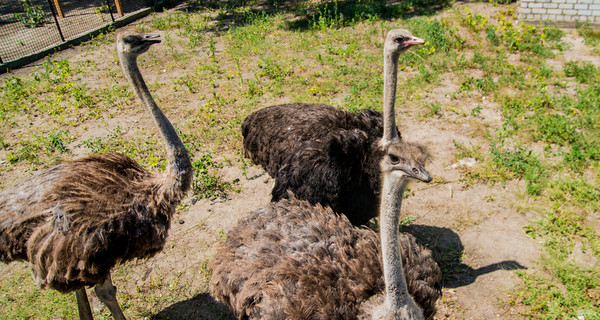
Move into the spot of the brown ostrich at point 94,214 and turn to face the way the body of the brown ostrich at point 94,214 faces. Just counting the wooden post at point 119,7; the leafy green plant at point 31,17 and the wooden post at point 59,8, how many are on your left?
3

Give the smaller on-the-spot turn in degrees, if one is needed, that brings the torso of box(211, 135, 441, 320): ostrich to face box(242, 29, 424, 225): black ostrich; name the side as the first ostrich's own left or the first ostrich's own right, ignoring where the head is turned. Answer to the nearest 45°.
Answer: approximately 135° to the first ostrich's own left

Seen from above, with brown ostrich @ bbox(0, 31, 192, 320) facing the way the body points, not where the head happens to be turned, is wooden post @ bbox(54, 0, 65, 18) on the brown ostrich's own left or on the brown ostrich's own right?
on the brown ostrich's own left

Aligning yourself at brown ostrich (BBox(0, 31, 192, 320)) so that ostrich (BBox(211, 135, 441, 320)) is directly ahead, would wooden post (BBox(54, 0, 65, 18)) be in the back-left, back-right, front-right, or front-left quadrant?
back-left

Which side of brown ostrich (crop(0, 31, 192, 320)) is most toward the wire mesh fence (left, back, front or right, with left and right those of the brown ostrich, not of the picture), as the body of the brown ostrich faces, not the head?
left

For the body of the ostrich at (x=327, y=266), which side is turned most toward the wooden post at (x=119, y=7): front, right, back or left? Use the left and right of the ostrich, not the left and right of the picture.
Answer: back

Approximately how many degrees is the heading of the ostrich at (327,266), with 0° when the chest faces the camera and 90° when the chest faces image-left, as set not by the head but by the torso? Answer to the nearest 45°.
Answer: approximately 315°

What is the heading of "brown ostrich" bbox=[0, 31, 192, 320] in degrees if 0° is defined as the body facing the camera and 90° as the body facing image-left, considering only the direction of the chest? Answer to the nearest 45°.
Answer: approximately 270°
